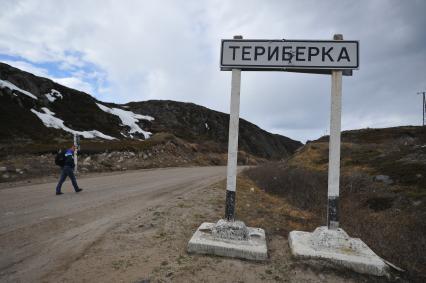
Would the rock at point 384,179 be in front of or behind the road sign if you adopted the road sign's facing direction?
behind

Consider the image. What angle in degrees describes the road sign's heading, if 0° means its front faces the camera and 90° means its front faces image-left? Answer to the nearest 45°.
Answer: approximately 0°
